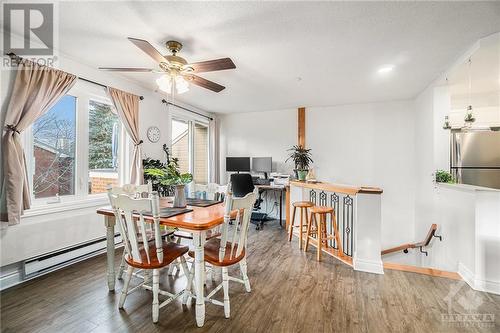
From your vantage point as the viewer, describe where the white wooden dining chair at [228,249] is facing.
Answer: facing away from the viewer and to the left of the viewer

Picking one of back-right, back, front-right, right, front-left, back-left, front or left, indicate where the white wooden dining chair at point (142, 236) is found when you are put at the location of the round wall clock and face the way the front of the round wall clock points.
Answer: front-right

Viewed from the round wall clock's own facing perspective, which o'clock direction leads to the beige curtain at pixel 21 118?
The beige curtain is roughly at 3 o'clock from the round wall clock.

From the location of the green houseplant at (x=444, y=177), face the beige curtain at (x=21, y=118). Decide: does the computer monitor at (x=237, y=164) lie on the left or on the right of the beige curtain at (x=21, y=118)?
right

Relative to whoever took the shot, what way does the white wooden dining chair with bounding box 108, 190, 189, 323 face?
facing away from the viewer and to the right of the viewer

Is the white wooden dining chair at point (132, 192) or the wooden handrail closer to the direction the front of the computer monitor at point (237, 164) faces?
the white wooden dining chair

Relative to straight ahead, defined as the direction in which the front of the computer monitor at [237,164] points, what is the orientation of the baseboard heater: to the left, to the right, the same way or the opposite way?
to the left

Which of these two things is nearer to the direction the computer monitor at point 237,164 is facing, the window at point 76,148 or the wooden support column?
the window

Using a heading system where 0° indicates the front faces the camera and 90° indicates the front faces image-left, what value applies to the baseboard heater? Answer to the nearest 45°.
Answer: approximately 315°

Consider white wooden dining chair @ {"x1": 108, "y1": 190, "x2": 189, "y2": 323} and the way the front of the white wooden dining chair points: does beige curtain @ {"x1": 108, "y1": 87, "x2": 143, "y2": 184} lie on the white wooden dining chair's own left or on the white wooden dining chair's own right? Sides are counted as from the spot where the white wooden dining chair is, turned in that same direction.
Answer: on the white wooden dining chair's own left

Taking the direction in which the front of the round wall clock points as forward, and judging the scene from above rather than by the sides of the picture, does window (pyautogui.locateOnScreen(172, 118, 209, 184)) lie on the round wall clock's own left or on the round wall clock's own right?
on the round wall clock's own left
